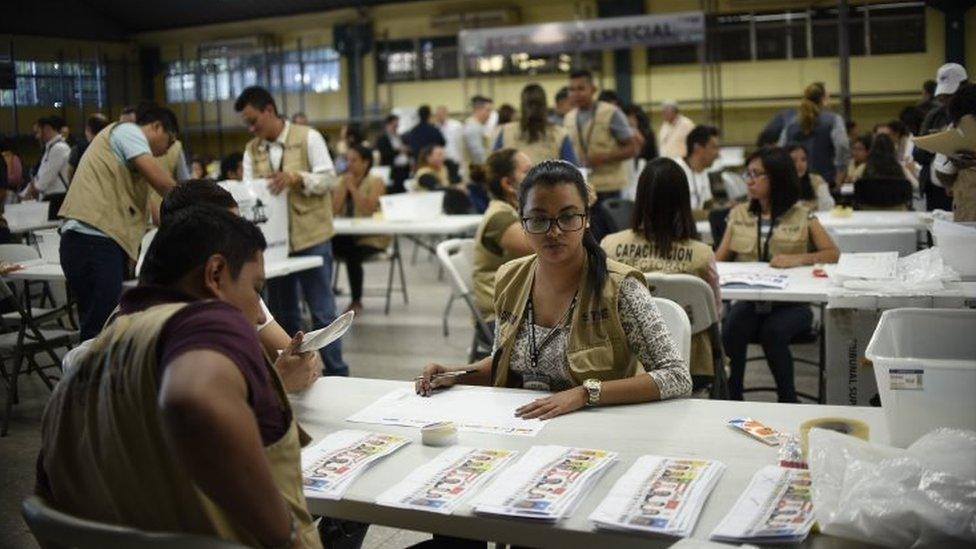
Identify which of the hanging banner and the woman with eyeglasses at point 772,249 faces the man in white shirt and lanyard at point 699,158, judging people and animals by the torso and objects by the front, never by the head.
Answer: the hanging banner

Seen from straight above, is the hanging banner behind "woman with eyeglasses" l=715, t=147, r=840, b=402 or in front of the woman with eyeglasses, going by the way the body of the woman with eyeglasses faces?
behind

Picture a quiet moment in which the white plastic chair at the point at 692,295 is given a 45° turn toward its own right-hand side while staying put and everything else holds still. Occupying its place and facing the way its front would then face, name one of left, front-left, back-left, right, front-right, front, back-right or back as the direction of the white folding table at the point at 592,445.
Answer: back-right

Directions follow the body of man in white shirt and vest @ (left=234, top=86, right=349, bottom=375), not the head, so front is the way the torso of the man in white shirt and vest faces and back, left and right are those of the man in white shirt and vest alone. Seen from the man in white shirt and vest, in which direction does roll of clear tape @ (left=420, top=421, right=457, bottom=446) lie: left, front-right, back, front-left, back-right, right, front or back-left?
front-left

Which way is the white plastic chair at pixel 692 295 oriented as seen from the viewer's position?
away from the camera

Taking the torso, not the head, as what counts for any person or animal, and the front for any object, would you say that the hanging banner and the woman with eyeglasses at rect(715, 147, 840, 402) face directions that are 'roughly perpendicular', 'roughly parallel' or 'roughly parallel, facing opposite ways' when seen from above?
roughly parallel

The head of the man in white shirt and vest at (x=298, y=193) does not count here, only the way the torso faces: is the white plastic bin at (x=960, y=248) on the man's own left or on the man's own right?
on the man's own left

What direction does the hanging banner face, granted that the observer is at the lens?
facing the viewer

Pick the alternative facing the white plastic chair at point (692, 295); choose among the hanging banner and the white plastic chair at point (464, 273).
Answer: the hanging banner

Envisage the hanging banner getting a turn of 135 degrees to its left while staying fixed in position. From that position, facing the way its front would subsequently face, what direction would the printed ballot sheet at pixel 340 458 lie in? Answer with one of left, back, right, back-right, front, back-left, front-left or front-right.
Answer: back-right

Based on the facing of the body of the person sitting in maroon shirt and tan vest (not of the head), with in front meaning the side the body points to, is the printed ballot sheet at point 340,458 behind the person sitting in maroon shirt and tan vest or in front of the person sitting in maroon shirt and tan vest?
in front

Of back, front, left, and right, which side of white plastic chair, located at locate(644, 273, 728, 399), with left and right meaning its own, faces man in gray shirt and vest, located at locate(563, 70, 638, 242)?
front

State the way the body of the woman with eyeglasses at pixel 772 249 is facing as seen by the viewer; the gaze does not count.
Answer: toward the camera

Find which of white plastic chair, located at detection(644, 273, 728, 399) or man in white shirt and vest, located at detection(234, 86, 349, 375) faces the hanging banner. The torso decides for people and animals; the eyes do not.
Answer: the white plastic chair

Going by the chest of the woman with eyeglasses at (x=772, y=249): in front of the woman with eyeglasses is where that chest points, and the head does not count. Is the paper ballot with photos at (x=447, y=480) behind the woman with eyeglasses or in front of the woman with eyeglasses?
in front
